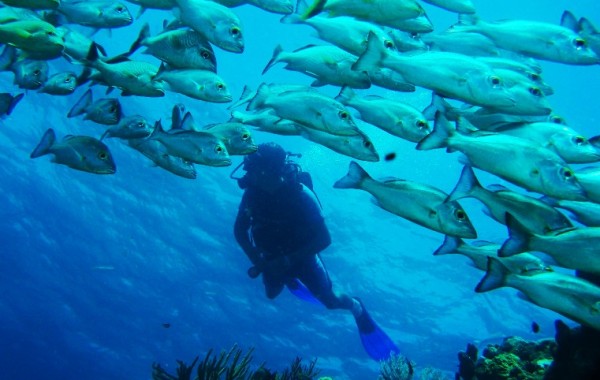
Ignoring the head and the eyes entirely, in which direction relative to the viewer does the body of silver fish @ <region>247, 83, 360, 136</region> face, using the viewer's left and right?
facing to the right of the viewer

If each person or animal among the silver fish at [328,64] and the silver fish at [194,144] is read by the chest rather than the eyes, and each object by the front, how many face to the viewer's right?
2

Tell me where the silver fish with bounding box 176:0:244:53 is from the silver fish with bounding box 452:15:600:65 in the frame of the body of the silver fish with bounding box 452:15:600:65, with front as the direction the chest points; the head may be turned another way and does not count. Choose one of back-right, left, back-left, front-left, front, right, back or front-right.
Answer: back-right

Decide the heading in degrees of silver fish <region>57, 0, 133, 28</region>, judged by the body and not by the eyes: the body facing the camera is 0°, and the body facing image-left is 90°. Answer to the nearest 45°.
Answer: approximately 270°

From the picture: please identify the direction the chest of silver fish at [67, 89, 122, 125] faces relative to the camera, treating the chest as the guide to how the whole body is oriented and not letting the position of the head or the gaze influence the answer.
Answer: to the viewer's right

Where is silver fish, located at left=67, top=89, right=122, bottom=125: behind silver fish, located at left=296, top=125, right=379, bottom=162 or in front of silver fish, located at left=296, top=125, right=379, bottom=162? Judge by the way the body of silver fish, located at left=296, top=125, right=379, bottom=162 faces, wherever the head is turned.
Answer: behind

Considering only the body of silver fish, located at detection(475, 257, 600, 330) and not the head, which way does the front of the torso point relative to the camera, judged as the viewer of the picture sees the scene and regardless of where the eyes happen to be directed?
to the viewer's right

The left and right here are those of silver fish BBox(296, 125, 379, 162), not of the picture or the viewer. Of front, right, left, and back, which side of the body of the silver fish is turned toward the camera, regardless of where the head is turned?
right

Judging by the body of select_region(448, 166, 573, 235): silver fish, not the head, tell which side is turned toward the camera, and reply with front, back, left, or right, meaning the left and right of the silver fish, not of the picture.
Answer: right

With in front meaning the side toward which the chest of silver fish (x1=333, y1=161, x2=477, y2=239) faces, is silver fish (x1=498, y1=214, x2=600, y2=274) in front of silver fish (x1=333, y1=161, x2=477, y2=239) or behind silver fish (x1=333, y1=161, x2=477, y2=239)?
in front

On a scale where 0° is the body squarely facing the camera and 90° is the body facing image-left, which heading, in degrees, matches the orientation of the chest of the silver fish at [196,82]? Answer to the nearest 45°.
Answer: approximately 270°

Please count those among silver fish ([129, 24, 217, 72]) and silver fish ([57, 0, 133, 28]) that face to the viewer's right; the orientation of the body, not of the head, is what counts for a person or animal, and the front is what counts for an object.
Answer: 2

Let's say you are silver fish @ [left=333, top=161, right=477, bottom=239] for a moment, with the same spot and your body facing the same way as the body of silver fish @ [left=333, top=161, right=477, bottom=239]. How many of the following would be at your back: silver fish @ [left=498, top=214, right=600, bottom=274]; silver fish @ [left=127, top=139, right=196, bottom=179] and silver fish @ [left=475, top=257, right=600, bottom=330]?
1

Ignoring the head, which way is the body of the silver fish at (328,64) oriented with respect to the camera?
to the viewer's right
